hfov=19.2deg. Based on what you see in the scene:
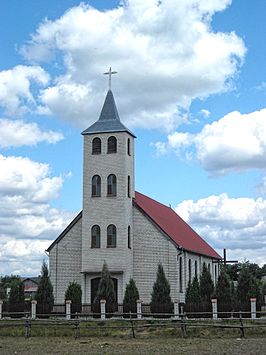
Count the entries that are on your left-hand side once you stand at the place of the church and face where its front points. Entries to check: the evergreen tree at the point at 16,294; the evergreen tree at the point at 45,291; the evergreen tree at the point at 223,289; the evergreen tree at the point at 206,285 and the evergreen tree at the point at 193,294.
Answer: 3

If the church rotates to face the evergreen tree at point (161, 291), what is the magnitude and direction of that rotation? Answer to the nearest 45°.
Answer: approximately 45° to its left

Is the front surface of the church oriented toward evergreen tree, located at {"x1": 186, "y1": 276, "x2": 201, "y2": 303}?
no

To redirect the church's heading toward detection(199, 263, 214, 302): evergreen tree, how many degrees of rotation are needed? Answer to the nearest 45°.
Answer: approximately 90° to its left

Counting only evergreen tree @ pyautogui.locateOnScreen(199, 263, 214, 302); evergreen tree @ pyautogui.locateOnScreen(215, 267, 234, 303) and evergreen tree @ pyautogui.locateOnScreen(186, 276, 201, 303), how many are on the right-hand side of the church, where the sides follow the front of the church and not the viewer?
0

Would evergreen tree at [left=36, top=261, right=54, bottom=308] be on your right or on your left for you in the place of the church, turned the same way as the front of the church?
on your right

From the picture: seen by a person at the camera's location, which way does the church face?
facing the viewer

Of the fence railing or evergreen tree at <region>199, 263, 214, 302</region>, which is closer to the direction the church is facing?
the fence railing

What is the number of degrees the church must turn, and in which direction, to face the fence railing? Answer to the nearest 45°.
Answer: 0° — it already faces it
